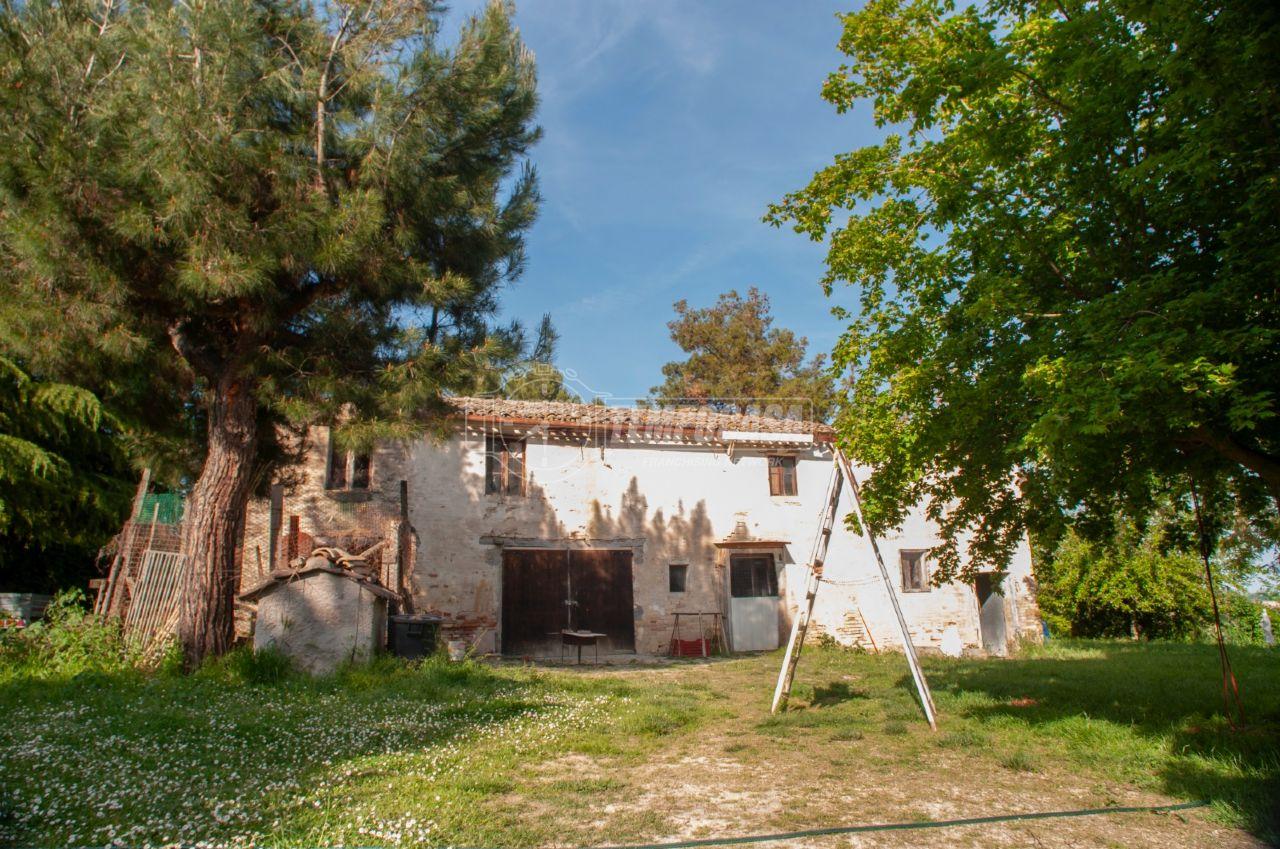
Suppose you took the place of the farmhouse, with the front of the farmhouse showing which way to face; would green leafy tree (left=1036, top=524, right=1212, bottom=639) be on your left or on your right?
on your left

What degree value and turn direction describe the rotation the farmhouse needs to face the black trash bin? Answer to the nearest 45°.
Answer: approximately 45° to its right

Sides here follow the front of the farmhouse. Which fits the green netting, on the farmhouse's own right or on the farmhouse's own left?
on the farmhouse's own right

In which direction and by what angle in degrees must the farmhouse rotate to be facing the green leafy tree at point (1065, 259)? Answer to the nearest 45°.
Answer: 0° — it already faces it

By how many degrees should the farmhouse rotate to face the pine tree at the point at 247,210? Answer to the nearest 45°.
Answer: approximately 45° to its right

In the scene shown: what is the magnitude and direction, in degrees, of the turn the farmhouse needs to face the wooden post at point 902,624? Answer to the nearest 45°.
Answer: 0° — it already faces it

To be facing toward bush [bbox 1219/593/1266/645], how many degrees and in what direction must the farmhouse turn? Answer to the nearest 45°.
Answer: approximately 90° to its left

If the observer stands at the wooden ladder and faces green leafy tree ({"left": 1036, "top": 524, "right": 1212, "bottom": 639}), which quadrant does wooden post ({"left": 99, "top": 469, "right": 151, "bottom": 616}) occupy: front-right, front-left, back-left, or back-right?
back-left

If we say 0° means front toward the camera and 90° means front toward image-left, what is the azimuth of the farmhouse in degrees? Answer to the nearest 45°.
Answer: approximately 0°
